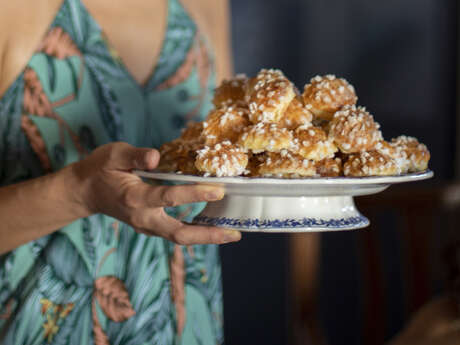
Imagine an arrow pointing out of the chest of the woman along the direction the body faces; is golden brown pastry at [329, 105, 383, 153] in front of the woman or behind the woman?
in front

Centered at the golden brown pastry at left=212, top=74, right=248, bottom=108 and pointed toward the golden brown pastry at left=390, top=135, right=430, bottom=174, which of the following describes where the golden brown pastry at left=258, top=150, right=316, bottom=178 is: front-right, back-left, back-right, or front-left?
front-right

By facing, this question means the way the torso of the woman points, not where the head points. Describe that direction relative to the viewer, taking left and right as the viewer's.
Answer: facing the viewer and to the right of the viewer
